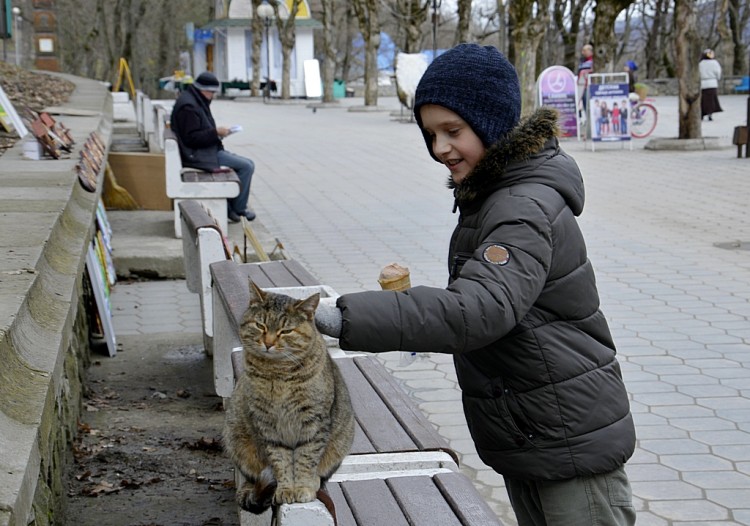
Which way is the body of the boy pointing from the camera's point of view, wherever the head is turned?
to the viewer's left

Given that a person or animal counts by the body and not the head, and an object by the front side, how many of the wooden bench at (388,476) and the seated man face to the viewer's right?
2

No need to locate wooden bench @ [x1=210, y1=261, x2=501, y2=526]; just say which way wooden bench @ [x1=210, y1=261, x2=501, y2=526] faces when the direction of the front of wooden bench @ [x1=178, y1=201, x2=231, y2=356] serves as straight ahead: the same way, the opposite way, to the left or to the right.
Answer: the same way

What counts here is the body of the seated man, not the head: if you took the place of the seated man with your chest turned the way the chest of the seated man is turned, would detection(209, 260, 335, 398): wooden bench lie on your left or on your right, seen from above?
on your right

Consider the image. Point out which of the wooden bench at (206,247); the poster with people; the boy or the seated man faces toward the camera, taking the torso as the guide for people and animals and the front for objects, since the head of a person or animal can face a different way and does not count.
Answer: the poster with people

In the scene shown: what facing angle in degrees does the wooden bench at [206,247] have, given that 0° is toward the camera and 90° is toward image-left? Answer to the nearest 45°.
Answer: approximately 270°

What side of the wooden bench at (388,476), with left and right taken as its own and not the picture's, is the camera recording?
right

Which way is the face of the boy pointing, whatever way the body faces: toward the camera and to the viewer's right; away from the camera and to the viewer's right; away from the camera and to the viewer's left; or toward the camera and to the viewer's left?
toward the camera and to the viewer's left

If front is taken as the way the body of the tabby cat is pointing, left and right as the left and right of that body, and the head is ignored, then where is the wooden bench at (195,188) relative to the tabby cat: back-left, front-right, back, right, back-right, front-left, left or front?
back

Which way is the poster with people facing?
toward the camera

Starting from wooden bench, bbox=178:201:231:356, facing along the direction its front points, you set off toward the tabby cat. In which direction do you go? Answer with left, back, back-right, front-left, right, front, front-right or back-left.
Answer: right

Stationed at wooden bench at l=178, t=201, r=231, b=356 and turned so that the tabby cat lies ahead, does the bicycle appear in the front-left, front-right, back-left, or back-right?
back-left

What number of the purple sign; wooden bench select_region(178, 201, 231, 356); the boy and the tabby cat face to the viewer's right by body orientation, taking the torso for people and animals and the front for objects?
1

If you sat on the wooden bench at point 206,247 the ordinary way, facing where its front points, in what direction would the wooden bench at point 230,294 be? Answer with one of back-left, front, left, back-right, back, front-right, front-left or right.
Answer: right

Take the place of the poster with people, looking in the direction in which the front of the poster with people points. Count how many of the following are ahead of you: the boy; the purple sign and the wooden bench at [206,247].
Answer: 2

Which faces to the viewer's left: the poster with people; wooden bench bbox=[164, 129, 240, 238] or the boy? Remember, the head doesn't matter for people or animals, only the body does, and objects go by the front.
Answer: the boy

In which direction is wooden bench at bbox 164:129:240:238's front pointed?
to the viewer's right

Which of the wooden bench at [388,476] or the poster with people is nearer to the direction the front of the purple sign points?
the wooden bench
